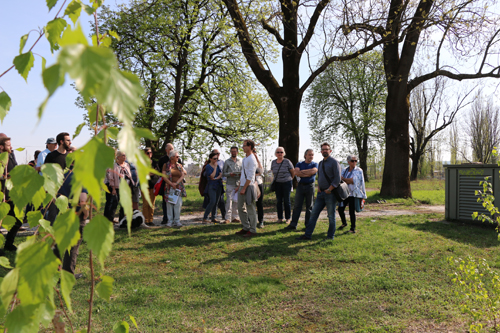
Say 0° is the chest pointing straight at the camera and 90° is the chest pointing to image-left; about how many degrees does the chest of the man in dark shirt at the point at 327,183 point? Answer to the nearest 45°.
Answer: approximately 45°

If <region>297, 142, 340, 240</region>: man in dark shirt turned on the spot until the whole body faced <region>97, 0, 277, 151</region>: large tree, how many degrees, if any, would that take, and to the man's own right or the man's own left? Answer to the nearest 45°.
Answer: approximately 90° to the man's own right

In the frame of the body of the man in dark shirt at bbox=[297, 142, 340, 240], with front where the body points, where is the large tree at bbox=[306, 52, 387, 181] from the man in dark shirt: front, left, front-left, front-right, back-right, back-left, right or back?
back-right
